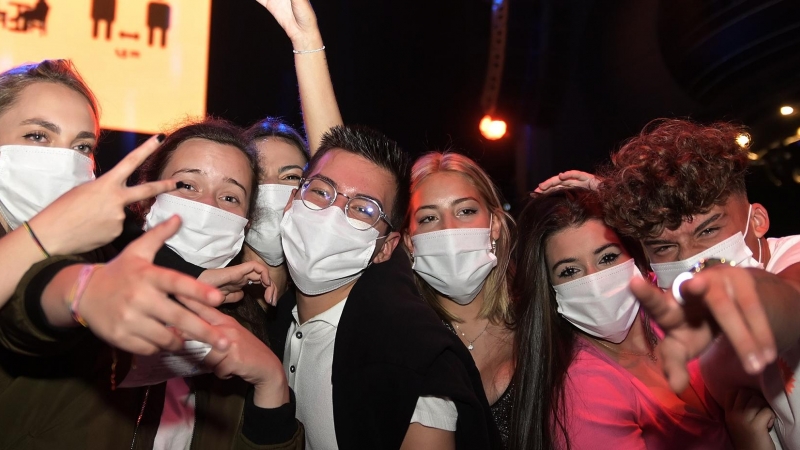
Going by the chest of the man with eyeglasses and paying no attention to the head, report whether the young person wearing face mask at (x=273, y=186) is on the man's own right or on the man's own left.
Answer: on the man's own right

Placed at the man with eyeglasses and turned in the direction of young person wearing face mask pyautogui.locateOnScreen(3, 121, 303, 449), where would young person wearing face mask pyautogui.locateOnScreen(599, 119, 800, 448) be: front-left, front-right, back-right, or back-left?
back-left

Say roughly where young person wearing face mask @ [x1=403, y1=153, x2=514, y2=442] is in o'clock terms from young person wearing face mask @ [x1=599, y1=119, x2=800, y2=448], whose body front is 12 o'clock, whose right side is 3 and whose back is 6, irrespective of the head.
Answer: young person wearing face mask @ [x1=403, y1=153, x2=514, y2=442] is roughly at 2 o'clock from young person wearing face mask @ [x1=599, y1=119, x2=800, y2=448].

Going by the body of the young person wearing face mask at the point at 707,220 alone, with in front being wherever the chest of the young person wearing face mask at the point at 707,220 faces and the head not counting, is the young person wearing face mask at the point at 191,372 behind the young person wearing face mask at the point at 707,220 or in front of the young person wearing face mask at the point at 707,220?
in front
